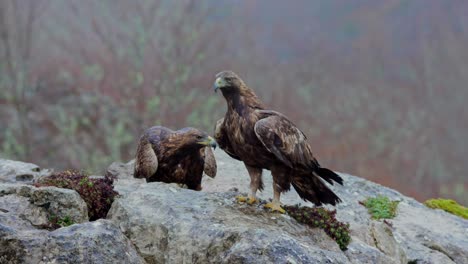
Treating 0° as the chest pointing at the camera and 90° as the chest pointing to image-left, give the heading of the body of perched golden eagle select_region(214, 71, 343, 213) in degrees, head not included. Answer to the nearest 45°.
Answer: approximately 45°

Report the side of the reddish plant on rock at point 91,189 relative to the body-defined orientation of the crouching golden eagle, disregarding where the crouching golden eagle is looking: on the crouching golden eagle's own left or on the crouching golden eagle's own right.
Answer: on the crouching golden eagle's own right

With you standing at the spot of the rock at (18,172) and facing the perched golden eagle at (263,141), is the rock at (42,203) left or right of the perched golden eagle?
right

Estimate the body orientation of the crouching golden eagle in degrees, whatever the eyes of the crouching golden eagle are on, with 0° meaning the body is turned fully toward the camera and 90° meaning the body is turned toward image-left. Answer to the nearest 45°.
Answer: approximately 315°

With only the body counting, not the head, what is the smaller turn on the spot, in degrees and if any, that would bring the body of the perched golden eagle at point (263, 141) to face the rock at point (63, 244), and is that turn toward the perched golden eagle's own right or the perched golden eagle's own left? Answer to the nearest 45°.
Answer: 0° — it already faces it

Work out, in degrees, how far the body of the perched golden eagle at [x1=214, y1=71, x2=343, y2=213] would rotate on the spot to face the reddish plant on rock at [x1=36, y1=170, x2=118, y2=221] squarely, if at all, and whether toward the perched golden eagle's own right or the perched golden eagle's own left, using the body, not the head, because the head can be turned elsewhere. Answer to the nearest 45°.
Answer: approximately 45° to the perched golden eagle's own right
